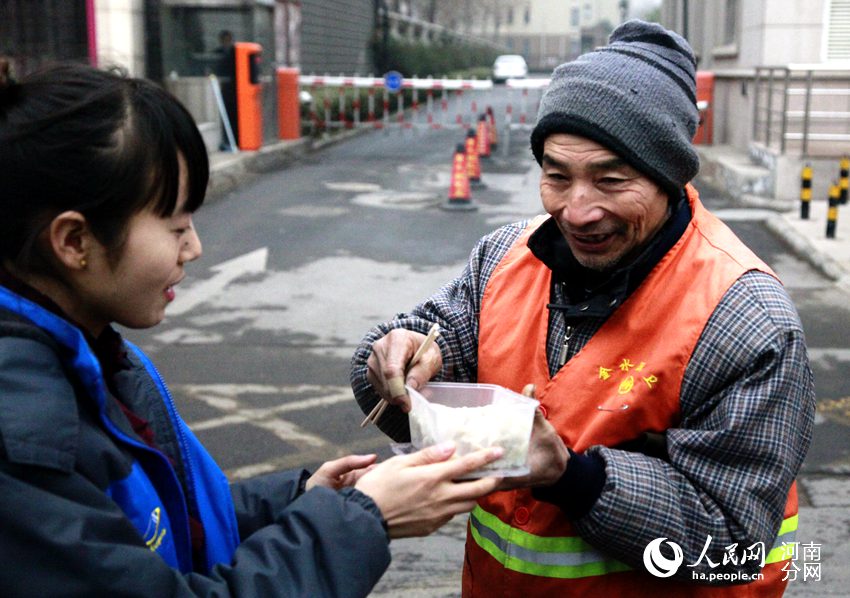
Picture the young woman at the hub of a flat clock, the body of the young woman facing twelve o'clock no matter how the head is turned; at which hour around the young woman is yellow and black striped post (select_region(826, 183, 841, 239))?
The yellow and black striped post is roughly at 10 o'clock from the young woman.

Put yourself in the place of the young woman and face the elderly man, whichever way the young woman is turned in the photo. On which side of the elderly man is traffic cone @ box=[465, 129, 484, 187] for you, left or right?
left

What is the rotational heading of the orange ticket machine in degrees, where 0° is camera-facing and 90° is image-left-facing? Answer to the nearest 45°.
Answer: approximately 315°

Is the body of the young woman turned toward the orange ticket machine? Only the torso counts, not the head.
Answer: no

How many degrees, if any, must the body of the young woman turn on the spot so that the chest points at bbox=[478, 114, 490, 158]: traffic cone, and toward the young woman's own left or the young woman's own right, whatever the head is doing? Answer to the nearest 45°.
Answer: approximately 90° to the young woman's own left

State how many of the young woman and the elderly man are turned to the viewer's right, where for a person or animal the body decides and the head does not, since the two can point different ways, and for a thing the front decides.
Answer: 1

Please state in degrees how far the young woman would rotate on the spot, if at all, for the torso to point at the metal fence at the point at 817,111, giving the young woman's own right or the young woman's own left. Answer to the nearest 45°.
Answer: approximately 45° to the young woman's own left

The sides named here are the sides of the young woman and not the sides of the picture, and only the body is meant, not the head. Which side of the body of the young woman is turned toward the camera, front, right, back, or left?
right

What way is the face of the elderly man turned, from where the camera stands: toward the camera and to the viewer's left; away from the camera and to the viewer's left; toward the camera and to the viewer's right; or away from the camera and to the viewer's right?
toward the camera and to the viewer's left

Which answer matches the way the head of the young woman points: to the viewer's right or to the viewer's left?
to the viewer's right

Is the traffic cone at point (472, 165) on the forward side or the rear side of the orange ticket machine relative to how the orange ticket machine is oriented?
on the forward side

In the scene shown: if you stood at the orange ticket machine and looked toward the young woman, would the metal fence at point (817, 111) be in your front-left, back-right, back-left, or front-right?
front-left

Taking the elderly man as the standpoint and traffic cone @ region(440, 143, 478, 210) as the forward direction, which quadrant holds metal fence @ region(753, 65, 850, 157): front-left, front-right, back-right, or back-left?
front-right

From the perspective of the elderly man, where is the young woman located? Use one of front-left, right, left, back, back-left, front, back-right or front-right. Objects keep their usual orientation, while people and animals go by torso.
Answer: front

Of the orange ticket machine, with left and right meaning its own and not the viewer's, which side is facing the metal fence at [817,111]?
front

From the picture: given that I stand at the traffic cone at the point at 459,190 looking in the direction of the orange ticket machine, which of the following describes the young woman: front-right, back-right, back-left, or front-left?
back-left

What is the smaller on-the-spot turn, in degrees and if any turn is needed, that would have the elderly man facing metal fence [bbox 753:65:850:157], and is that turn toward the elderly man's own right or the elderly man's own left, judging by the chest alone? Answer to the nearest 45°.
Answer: approximately 135° to the elderly man's own right

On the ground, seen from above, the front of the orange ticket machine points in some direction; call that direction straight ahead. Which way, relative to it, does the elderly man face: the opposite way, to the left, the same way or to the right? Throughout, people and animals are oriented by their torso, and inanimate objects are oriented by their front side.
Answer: to the right
